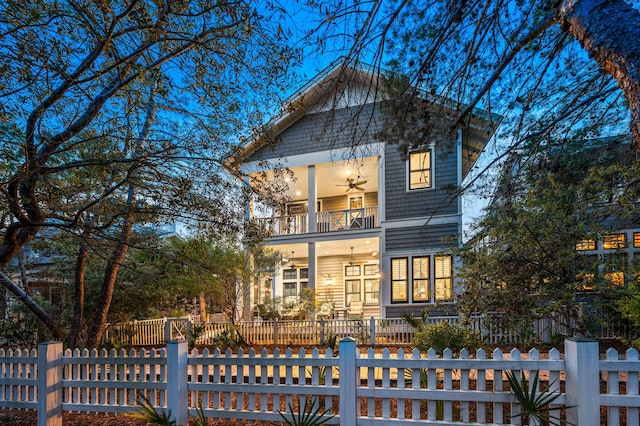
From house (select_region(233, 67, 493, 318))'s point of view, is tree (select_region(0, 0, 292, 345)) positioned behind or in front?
in front

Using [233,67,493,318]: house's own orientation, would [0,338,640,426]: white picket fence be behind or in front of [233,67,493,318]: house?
in front

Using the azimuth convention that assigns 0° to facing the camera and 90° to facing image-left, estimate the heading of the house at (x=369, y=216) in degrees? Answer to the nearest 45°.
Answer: approximately 0°

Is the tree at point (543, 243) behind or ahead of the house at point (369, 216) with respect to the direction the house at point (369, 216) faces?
ahead
